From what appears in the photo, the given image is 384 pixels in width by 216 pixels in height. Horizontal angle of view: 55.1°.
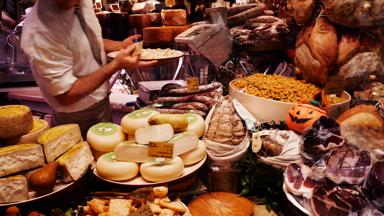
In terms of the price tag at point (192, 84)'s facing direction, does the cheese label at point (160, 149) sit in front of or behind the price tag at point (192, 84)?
in front

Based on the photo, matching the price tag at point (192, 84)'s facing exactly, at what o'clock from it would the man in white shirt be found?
The man in white shirt is roughly at 3 o'clock from the price tag.

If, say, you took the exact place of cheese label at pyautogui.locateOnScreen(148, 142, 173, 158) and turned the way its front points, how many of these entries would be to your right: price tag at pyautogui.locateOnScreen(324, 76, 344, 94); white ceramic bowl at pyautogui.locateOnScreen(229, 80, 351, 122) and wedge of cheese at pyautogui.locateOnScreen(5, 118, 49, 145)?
1

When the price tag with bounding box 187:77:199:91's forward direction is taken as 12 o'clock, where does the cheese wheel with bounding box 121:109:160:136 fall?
The cheese wheel is roughly at 1 o'clock from the price tag.

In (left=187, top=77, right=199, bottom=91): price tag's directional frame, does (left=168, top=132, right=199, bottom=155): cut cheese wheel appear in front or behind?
in front

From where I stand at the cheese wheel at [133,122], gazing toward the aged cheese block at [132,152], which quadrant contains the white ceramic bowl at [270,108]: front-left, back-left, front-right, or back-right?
back-left

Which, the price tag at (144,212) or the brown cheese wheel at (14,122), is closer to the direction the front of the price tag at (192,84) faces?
the price tag

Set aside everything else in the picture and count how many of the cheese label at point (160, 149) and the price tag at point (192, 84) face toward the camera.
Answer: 2

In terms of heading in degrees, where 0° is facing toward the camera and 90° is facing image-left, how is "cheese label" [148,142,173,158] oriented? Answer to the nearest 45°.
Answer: approximately 0°
